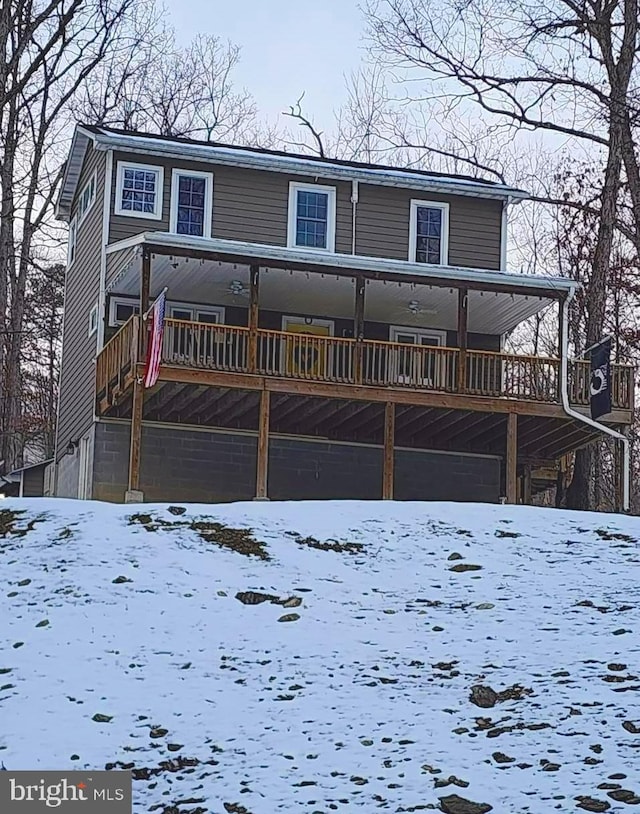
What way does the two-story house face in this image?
toward the camera

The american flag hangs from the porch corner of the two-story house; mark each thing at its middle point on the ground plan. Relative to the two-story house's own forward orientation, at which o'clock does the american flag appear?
The american flag is roughly at 1 o'clock from the two-story house.
